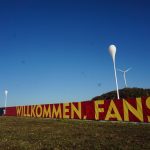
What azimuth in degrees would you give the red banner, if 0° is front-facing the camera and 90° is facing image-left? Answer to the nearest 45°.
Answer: approximately 45°
